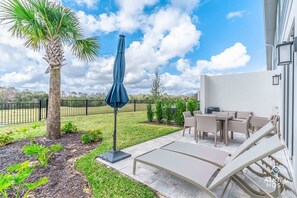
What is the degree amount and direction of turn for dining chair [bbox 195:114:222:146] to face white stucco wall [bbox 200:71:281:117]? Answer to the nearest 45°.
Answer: approximately 45° to its left

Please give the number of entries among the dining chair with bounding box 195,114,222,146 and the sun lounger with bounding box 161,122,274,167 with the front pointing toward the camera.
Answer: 0

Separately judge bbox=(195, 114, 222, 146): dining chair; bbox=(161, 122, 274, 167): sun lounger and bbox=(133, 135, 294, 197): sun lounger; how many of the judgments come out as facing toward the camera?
0

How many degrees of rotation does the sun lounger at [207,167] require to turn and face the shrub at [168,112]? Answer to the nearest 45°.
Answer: approximately 45° to its right

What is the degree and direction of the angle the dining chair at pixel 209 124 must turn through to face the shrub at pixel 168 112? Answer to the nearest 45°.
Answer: approximately 90° to its left

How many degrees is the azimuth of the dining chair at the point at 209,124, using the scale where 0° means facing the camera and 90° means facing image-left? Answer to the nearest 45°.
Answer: approximately 225°

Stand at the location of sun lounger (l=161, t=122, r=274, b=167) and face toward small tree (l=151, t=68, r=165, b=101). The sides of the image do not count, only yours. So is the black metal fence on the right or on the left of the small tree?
left

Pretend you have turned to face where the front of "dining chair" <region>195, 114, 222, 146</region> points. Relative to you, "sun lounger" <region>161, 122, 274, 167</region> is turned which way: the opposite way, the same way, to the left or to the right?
to the left

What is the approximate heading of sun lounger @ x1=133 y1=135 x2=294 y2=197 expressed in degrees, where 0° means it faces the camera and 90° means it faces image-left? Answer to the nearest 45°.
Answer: approximately 135°

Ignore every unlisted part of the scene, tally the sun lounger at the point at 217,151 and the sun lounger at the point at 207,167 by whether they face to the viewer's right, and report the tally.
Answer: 0
